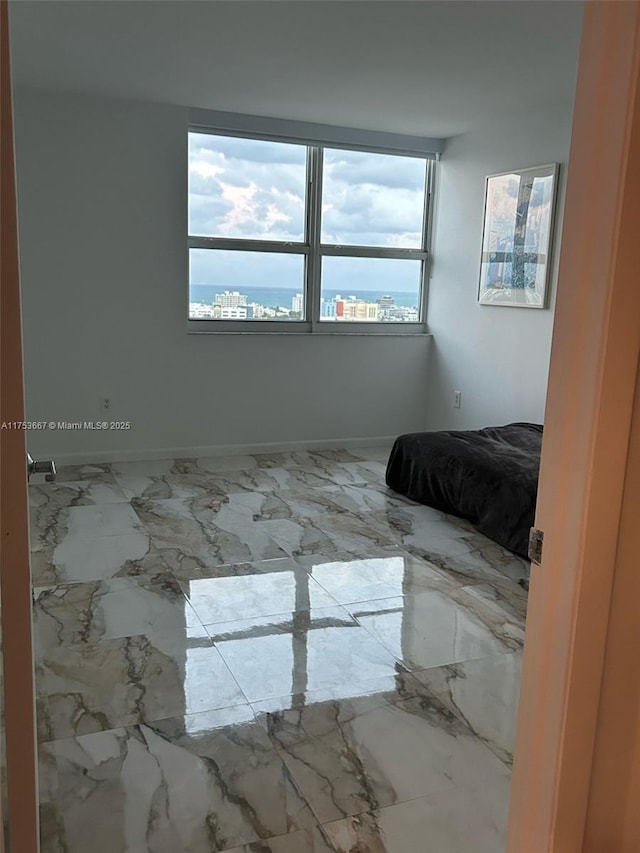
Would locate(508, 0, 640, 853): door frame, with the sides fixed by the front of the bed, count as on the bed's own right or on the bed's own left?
on the bed's own left

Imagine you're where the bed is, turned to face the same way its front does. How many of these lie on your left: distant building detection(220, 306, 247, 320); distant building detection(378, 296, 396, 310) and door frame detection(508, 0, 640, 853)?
1

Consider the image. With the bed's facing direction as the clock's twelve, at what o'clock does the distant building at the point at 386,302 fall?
The distant building is roughly at 2 o'clock from the bed.

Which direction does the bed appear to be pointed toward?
to the viewer's left

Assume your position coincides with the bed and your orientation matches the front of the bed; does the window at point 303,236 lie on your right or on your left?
on your right

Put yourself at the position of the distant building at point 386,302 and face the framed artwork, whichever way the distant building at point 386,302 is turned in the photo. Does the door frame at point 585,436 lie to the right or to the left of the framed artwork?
right

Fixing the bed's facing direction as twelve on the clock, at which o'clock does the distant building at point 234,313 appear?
The distant building is roughly at 1 o'clock from the bed.
